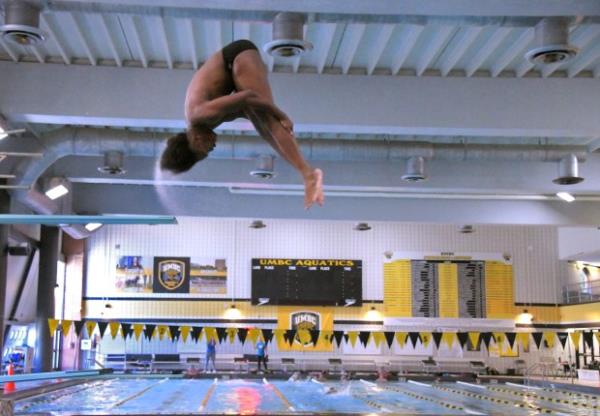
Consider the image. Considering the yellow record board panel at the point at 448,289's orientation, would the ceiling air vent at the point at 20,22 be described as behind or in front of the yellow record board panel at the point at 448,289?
in front

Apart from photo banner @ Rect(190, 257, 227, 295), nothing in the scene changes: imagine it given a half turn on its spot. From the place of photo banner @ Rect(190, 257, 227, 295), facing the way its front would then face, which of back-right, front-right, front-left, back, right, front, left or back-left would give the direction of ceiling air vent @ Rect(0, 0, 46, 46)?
back

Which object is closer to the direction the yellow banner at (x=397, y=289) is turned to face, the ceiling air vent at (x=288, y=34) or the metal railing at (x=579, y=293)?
the ceiling air vent

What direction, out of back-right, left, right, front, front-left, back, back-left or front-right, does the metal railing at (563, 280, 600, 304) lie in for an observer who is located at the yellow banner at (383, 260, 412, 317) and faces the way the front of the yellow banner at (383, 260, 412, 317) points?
left

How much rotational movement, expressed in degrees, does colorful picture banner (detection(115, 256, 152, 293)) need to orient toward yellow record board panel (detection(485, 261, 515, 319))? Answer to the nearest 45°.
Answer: approximately 90° to its left

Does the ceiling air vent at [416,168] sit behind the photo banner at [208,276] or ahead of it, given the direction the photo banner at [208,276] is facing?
ahead

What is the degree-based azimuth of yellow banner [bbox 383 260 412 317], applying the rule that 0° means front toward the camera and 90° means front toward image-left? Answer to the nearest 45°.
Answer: approximately 0°

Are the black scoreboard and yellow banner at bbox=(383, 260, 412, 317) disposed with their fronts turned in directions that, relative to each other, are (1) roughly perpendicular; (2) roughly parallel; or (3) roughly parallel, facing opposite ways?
roughly parallel

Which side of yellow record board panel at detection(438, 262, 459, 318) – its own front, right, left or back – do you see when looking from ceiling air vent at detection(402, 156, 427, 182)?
front

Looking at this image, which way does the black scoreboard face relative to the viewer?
toward the camera

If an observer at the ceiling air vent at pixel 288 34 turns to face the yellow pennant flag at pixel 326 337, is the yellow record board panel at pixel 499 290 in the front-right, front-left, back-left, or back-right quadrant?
front-right

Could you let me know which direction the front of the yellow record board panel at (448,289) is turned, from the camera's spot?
facing the viewer

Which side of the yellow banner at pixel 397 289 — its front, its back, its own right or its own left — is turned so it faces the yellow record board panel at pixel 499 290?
left

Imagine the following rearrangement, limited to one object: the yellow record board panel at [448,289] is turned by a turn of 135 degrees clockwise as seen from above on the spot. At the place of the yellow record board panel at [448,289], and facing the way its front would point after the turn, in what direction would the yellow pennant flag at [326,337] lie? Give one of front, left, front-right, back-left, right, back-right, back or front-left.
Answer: left

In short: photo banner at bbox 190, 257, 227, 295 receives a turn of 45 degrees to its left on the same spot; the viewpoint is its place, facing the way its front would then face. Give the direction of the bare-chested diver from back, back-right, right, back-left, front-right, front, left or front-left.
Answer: front-right
